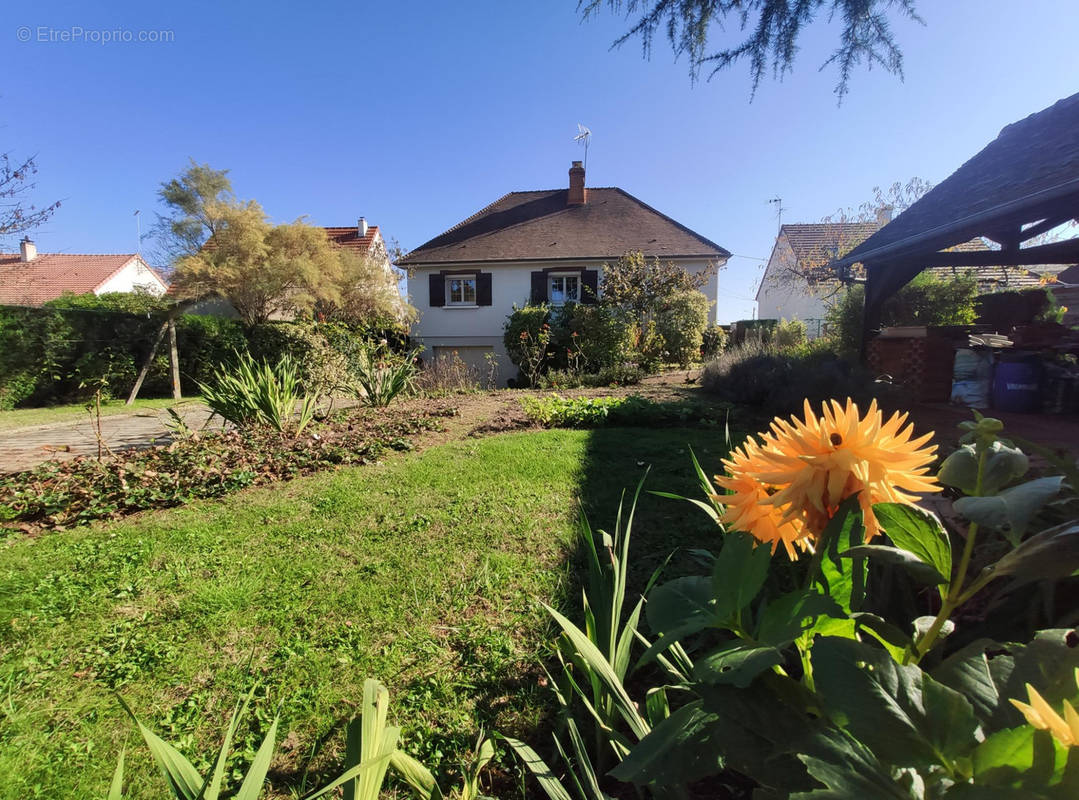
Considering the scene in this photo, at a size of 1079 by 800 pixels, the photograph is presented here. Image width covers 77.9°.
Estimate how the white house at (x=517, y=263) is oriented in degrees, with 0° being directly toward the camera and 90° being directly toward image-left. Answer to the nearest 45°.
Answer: approximately 0°

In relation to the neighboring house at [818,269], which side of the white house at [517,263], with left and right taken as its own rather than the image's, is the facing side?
left

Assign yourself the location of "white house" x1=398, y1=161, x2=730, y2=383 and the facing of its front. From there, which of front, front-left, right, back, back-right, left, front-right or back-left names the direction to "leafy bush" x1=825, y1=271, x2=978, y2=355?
front-left

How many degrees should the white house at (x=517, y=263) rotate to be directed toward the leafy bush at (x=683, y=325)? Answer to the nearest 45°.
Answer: approximately 45° to its left

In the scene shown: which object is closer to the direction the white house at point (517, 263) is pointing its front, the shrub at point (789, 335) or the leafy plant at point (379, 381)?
the leafy plant

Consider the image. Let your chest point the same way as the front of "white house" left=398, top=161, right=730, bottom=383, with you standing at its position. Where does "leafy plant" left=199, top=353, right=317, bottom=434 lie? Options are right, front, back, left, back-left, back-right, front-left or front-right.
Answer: front

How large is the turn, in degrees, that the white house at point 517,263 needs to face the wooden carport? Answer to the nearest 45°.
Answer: approximately 45° to its left

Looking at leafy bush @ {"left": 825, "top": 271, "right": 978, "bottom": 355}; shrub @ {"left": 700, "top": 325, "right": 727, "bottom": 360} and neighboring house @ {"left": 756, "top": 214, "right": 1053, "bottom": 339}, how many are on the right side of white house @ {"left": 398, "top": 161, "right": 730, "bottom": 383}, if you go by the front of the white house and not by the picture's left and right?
0

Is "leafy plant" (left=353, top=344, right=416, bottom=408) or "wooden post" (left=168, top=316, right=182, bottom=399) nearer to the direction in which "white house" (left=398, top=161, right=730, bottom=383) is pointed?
the leafy plant
